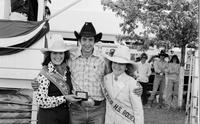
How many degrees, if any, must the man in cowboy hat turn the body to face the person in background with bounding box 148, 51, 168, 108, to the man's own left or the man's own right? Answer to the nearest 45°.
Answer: approximately 180°

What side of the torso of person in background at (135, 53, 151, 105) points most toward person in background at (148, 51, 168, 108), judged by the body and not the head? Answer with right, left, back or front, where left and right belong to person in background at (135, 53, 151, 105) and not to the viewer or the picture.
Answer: left

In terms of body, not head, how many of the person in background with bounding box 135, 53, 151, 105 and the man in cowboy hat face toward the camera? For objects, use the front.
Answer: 2

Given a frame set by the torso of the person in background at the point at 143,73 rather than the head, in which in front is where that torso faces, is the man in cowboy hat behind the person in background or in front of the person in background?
in front

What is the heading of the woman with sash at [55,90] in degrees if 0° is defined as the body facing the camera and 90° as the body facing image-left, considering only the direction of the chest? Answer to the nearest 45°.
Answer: approximately 315°

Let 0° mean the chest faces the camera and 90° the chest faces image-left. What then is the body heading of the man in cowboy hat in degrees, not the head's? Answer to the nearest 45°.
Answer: approximately 0°

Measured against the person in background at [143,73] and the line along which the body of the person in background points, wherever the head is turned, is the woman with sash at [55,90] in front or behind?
in front

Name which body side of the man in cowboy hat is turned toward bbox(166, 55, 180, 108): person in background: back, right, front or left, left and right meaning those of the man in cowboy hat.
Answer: back

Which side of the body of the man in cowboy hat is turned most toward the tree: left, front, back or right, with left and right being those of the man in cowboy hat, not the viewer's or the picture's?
back

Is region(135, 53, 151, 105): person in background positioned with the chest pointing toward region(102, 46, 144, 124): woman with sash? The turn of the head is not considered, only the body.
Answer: yes

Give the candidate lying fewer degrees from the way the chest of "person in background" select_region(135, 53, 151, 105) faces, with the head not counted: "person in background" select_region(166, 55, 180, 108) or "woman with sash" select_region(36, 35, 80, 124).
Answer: the woman with sash
